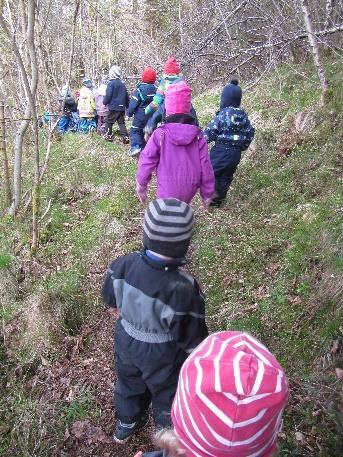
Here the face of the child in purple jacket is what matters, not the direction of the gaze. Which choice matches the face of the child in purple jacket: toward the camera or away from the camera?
away from the camera

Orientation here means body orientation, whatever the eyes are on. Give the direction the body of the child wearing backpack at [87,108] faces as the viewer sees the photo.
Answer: away from the camera

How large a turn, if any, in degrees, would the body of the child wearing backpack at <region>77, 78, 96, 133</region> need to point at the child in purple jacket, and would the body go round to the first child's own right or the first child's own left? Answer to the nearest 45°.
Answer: approximately 180°

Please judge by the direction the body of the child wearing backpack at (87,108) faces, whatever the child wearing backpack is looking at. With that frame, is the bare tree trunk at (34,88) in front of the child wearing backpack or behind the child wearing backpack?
behind

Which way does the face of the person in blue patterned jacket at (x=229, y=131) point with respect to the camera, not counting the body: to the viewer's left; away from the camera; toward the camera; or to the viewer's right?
away from the camera

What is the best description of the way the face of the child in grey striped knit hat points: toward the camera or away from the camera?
away from the camera

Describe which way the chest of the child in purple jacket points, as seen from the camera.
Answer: away from the camera

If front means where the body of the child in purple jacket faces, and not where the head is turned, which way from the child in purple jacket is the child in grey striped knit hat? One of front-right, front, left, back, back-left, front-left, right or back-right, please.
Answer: back

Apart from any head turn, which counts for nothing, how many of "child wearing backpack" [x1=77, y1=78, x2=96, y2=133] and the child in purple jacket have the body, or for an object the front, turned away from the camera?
2

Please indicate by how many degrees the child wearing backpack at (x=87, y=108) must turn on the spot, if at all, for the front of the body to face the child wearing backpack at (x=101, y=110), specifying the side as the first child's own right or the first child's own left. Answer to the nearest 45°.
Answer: approximately 135° to the first child's own right

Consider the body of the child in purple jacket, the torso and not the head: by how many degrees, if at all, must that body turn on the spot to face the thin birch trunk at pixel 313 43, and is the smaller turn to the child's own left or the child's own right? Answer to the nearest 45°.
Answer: approximately 45° to the child's own right

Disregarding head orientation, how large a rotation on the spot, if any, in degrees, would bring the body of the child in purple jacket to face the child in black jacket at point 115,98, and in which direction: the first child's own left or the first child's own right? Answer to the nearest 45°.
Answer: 0° — they already face them

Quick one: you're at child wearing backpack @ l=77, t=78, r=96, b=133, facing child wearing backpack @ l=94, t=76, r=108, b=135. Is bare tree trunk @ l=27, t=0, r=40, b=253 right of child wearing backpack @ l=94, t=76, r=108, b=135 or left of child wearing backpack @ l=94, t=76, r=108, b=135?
right

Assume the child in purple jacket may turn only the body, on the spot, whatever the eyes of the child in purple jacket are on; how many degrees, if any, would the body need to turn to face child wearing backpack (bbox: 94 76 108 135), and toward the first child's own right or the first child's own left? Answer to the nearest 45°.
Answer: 0° — they already face them
